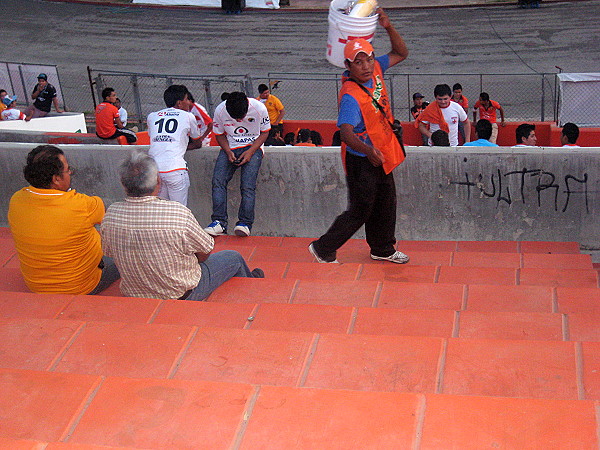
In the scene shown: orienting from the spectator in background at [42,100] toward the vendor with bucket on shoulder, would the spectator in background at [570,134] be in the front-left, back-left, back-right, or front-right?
front-left

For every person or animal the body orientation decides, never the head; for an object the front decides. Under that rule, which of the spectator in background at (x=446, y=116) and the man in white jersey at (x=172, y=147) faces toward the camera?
the spectator in background

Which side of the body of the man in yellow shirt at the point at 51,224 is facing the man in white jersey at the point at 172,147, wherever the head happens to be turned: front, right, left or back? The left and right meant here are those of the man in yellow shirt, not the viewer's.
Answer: front

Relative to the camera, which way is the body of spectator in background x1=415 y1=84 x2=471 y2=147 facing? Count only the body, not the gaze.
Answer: toward the camera

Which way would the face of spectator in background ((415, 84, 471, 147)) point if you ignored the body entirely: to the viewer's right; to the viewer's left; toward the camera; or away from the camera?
toward the camera

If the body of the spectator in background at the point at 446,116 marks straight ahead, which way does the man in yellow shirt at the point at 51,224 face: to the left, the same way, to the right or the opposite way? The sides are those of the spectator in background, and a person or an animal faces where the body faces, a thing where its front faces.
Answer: the opposite way

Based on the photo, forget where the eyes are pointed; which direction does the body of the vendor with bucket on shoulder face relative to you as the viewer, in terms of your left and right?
facing the viewer and to the right of the viewer

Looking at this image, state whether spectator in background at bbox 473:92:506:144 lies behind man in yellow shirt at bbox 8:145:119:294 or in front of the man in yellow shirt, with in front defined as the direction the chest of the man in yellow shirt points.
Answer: in front

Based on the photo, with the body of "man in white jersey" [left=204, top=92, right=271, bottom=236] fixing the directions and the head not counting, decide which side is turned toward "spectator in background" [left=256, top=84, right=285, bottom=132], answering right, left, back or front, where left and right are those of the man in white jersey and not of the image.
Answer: back

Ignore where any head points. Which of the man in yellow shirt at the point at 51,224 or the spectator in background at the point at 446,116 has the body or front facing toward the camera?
the spectator in background

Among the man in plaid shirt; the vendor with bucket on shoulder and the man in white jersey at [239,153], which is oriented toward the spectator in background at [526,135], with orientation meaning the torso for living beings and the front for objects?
the man in plaid shirt

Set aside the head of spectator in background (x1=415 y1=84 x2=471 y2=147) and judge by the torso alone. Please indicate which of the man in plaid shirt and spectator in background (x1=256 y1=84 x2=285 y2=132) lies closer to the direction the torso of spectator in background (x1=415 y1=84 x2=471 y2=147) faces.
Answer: the man in plaid shirt

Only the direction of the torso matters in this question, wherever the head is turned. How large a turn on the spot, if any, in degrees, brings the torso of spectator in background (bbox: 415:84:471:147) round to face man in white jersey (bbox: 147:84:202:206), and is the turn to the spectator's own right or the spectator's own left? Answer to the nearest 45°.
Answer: approximately 45° to the spectator's own right

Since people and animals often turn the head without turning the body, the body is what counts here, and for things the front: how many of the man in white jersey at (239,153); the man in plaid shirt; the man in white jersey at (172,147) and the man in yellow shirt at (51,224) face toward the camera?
1

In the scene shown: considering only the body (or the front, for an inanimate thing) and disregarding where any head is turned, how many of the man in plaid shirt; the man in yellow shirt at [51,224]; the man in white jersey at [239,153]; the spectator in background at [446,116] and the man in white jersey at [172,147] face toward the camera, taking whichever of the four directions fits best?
2

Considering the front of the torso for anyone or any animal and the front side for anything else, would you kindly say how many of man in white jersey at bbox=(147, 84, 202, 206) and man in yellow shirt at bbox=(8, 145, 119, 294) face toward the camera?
0

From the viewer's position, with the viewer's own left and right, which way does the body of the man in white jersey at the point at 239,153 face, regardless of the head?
facing the viewer

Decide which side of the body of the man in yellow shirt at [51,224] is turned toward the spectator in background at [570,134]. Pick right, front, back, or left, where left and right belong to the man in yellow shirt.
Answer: front

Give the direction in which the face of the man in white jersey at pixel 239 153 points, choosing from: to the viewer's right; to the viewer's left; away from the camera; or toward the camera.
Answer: toward the camera

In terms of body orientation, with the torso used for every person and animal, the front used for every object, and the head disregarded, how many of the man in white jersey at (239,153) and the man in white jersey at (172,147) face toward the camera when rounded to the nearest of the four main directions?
1
